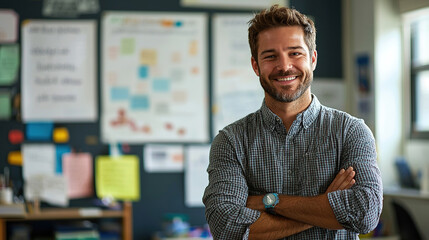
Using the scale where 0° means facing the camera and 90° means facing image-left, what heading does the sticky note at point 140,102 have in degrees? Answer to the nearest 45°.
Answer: approximately 0°
